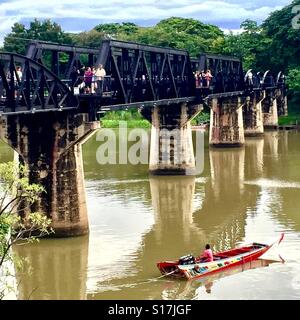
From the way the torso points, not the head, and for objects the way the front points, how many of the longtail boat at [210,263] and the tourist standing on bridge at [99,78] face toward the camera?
1

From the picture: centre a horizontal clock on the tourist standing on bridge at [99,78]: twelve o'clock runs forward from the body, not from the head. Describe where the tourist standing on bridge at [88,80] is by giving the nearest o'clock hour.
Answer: the tourist standing on bridge at [88,80] is roughly at 3 o'clock from the tourist standing on bridge at [99,78].

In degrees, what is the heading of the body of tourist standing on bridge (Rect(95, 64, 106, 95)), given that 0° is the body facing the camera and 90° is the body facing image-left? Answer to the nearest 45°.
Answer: approximately 0°

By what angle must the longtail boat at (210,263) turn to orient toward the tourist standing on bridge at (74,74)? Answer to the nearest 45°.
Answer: approximately 90° to its left

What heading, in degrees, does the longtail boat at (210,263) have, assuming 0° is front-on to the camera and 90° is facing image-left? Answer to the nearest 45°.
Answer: approximately 225°
